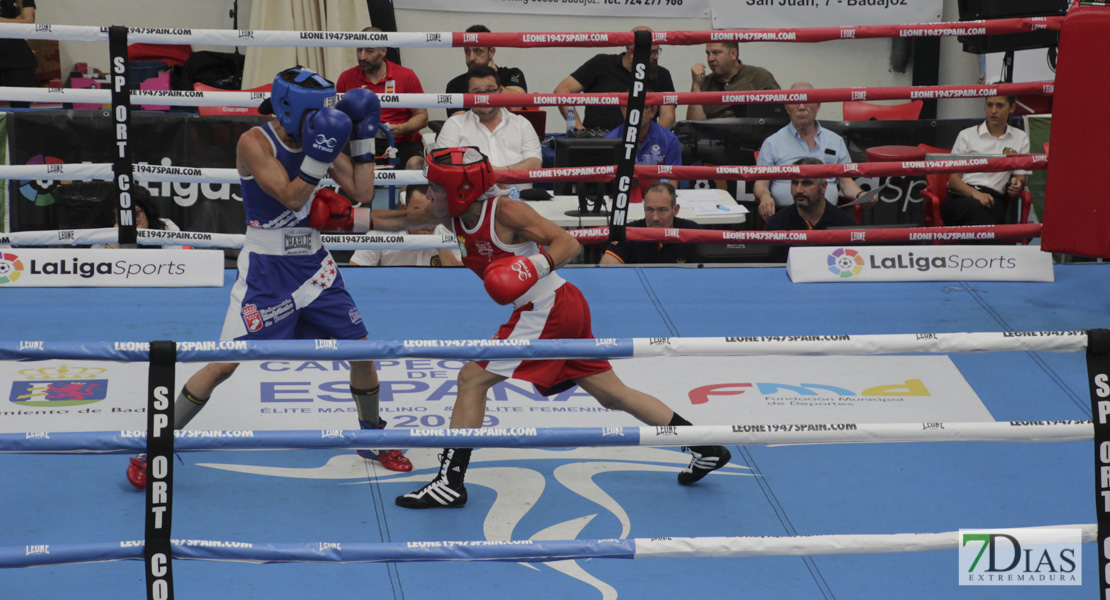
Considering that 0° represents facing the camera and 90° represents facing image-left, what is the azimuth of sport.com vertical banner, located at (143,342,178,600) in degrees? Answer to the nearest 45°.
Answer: approximately 0°

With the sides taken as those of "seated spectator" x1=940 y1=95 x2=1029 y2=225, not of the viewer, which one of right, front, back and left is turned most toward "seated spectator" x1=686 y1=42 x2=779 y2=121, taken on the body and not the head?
right

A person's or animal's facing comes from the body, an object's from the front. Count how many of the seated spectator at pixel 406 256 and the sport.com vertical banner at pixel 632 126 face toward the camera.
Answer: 2
